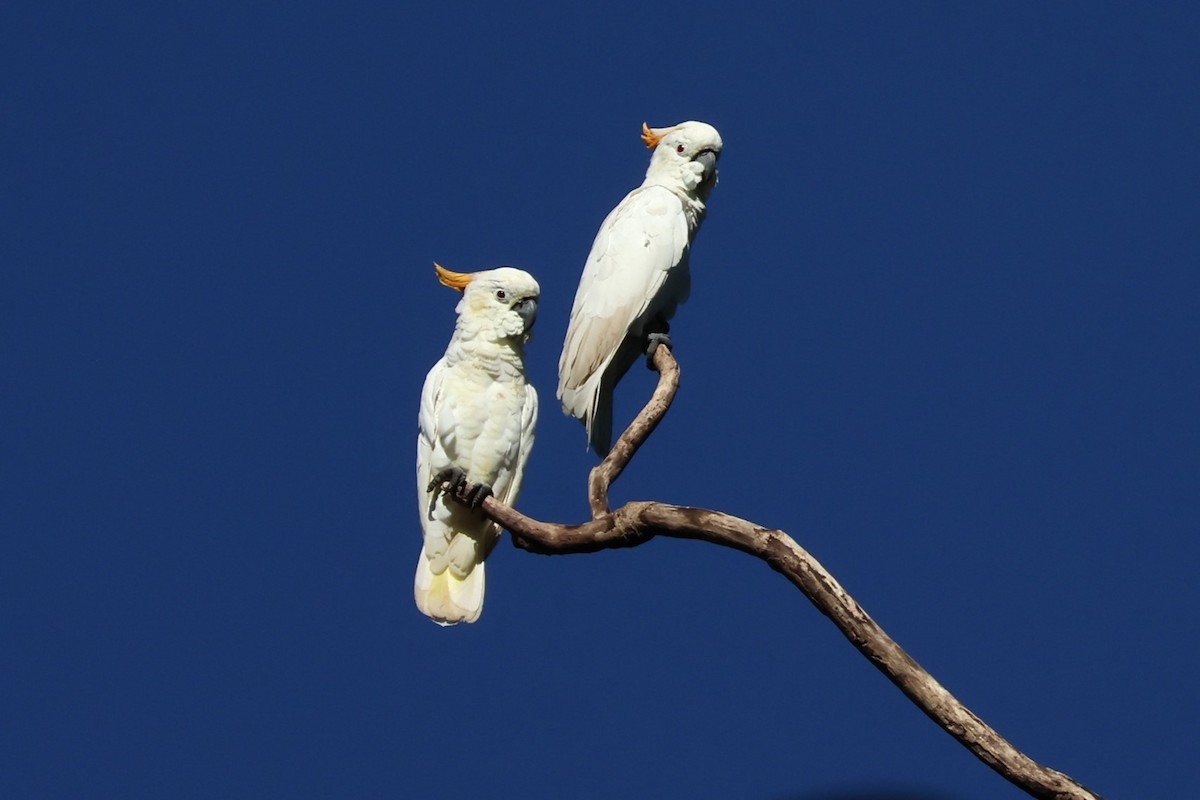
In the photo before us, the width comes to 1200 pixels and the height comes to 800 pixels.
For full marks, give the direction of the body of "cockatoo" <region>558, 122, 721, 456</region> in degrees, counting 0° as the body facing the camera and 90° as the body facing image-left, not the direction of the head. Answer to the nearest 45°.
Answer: approximately 270°
